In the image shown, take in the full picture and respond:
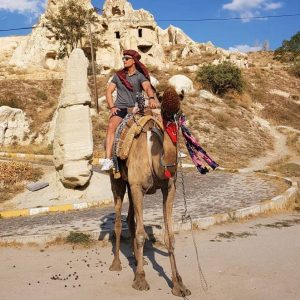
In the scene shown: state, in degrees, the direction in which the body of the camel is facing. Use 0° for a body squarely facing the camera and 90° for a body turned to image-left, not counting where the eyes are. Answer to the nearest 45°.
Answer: approximately 315°

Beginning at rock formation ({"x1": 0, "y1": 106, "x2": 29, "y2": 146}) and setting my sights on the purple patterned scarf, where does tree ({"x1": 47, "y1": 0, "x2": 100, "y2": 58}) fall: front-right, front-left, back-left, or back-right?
back-left

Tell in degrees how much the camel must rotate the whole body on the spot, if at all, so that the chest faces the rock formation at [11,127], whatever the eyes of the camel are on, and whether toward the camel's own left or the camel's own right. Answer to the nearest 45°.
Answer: approximately 180°

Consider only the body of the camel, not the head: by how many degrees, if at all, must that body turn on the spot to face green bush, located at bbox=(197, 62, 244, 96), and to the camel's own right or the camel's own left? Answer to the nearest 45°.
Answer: approximately 135° to the camel's own left

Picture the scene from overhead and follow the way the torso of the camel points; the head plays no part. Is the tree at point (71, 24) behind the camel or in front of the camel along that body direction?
behind

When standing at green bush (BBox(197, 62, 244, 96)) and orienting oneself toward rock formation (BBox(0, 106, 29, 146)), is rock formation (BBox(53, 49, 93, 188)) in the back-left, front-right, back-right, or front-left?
front-left
